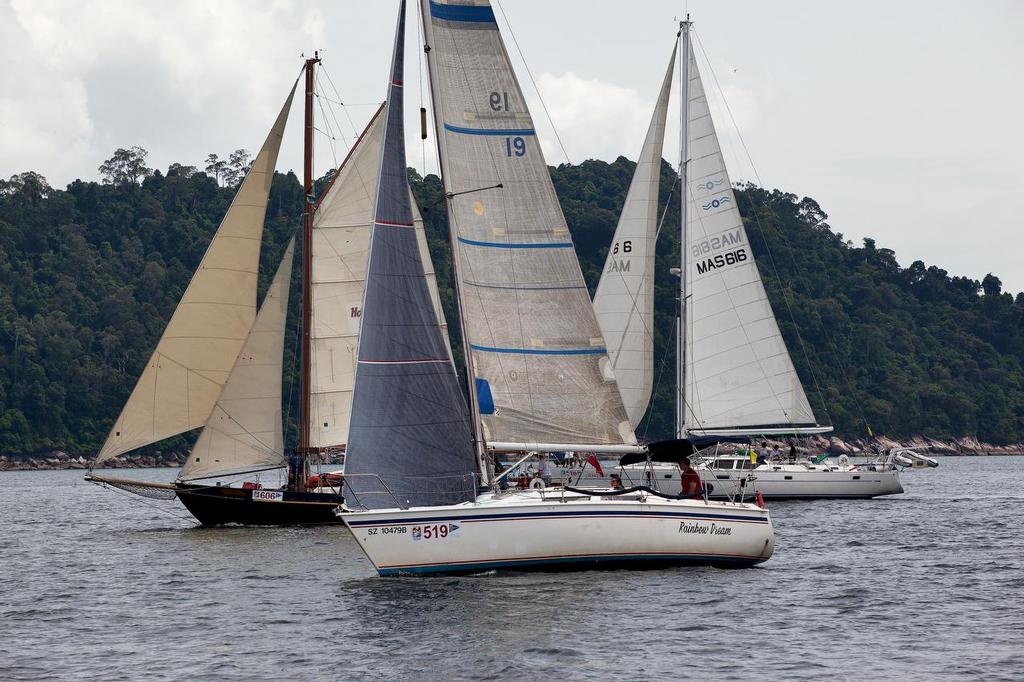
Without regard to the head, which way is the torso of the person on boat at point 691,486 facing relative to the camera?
to the viewer's left

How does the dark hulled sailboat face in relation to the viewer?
to the viewer's left

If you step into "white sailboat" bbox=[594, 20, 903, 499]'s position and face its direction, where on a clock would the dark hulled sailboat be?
The dark hulled sailboat is roughly at 11 o'clock from the white sailboat.

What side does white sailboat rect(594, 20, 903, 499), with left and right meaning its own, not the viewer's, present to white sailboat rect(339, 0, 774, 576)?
left

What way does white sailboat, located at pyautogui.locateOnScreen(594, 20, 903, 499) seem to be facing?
to the viewer's left

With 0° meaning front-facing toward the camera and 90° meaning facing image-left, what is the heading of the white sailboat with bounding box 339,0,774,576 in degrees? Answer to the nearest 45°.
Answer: approximately 90°
